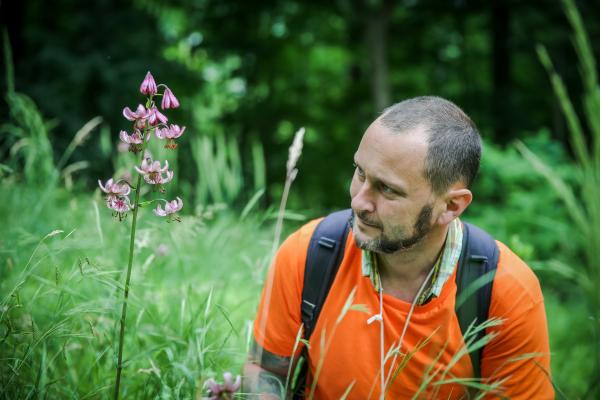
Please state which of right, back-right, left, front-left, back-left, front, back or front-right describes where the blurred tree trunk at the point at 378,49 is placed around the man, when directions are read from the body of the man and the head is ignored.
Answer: back

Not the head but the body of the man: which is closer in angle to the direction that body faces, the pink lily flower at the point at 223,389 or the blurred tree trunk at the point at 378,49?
the pink lily flower

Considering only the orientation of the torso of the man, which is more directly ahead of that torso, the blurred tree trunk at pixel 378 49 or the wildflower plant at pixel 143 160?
the wildflower plant

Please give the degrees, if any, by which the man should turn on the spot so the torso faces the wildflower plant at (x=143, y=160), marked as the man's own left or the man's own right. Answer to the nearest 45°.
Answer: approximately 45° to the man's own right

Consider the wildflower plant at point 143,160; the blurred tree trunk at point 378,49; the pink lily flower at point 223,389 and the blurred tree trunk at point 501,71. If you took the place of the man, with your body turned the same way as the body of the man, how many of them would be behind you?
2

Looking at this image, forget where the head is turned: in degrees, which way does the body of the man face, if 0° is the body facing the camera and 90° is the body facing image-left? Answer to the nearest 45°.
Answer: approximately 0°

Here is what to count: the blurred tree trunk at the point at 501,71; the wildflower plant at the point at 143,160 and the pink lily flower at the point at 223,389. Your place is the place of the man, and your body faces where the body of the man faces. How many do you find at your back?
1

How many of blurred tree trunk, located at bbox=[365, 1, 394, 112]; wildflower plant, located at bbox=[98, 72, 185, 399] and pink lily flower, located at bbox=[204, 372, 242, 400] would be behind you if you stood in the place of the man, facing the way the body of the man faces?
1

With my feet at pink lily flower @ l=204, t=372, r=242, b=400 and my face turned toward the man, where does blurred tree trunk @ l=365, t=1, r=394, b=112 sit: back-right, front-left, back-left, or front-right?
front-left

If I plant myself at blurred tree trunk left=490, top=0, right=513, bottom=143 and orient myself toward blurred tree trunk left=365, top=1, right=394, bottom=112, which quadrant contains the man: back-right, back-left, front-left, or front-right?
front-left

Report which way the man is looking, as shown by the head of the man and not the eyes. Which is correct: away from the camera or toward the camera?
toward the camera

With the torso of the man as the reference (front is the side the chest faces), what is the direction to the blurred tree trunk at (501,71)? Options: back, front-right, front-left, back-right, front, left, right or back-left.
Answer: back

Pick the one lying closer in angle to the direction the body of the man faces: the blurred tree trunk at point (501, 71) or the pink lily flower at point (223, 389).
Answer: the pink lily flower

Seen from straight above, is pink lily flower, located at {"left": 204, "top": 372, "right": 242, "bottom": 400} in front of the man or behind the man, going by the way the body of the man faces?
in front

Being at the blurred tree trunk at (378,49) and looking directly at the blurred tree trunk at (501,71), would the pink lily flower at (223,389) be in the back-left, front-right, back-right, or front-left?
back-right
